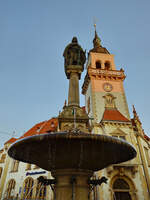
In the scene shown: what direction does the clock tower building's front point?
toward the camera

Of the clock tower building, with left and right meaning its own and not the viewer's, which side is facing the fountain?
front
